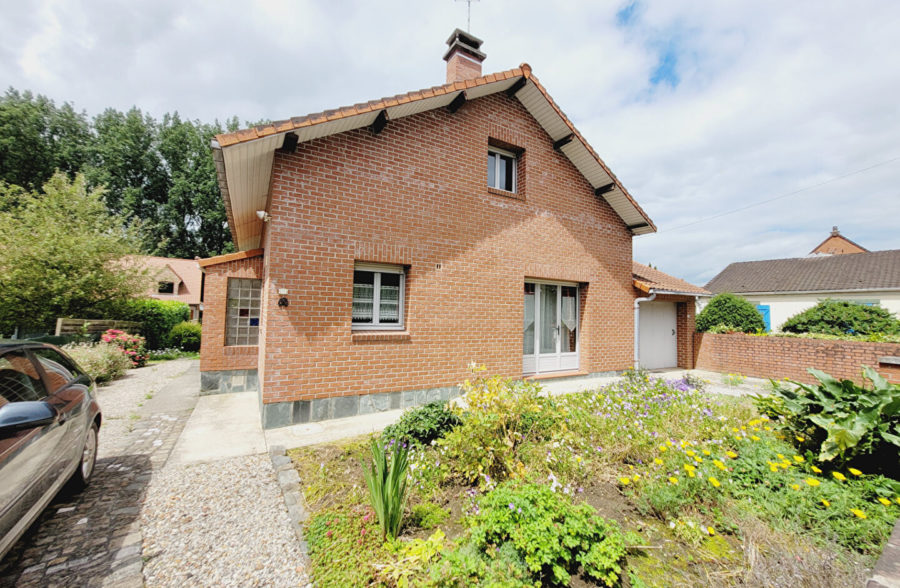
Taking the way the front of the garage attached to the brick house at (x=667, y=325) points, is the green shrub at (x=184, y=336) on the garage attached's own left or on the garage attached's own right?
on the garage attached's own right

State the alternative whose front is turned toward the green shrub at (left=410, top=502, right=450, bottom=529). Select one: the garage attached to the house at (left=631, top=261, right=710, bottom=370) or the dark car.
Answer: the garage attached to the house

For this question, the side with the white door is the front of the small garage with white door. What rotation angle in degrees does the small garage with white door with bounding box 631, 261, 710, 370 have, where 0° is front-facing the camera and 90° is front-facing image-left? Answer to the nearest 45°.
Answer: approximately 0°
